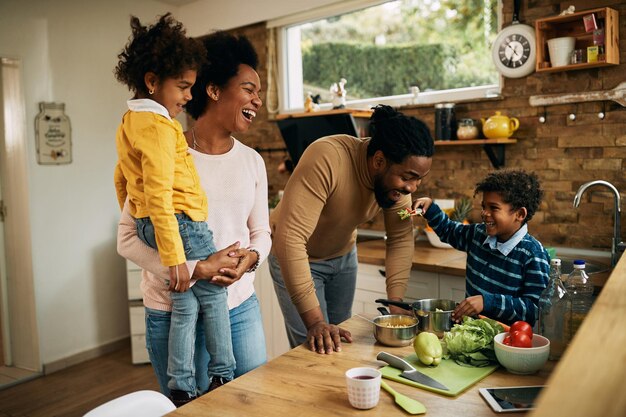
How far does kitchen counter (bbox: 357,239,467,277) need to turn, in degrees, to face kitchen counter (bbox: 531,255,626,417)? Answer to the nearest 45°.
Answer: approximately 45° to its left

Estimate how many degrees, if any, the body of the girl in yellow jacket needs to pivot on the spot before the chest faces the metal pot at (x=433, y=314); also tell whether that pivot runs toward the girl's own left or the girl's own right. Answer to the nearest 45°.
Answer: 0° — they already face it

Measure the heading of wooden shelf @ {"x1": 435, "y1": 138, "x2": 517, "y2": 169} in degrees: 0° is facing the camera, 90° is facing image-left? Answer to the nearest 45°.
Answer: approximately 45°

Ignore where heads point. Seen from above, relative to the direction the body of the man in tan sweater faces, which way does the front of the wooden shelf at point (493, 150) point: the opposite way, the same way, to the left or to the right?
to the right

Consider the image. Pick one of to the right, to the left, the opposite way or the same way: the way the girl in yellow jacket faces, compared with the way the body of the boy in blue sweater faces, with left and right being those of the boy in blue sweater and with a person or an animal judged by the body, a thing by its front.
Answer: the opposite way

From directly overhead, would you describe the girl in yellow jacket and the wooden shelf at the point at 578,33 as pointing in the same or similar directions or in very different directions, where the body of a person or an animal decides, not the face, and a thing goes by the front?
very different directions

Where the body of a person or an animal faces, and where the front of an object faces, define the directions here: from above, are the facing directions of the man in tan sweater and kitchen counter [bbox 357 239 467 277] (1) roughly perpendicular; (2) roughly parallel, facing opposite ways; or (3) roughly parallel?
roughly perpendicular

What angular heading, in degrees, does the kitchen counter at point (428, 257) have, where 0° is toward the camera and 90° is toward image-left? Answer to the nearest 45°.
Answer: approximately 45°

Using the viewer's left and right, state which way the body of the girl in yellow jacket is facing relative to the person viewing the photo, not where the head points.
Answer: facing to the right of the viewer

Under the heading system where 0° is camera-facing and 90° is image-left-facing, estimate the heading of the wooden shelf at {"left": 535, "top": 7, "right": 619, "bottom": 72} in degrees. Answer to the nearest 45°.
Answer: approximately 45°

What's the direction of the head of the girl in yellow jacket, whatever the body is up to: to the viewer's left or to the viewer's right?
to the viewer's right
